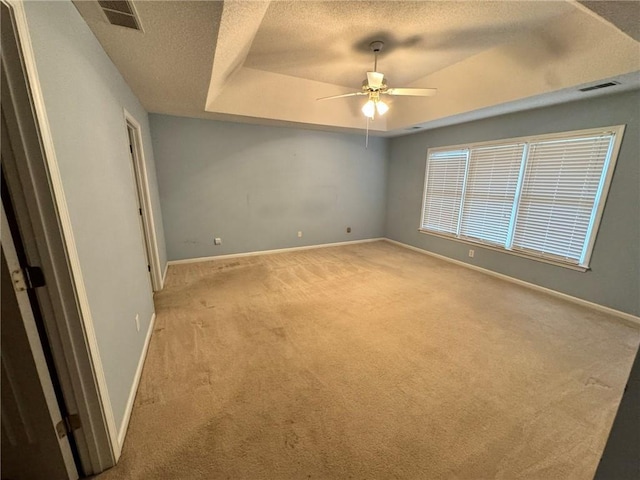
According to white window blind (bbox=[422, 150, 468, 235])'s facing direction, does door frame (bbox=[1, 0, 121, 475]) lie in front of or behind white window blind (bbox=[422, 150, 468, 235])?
in front

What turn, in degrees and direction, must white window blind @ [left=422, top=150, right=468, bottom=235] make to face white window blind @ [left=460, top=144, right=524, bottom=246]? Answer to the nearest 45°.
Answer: approximately 90° to its left

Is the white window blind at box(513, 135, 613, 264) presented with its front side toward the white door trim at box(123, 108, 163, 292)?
yes

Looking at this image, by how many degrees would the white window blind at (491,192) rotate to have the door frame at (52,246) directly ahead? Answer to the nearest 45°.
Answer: approximately 45° to its left

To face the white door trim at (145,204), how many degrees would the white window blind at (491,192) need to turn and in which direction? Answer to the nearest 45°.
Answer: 0° — it already faces it

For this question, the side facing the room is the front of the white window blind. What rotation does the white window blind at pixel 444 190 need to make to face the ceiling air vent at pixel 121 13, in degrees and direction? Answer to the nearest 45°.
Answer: approximately 45° to its left

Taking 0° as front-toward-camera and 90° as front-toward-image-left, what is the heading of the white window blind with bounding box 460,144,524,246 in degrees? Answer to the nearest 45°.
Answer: approximately 45°

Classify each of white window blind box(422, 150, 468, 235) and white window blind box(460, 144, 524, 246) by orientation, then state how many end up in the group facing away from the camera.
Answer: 0

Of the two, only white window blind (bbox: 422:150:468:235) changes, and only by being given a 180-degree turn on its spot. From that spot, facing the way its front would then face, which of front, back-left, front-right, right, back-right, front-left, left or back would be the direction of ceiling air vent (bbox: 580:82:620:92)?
right

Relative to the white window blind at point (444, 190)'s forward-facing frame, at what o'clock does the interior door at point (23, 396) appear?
The interior door is roughly at 11 o'clock from the white window blind.

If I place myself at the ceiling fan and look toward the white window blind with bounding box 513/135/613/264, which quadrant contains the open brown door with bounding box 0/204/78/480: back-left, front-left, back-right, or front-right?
back-right

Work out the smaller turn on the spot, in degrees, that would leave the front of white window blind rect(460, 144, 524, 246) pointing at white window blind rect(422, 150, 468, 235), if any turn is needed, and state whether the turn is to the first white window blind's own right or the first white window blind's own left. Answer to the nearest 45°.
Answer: approximately 90° to the first white window blind's own right

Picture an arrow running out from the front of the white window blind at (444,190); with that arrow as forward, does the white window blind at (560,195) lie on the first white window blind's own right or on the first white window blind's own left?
on the first white window blind's own left

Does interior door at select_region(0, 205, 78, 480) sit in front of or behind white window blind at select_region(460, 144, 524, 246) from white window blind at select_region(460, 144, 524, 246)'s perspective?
in front

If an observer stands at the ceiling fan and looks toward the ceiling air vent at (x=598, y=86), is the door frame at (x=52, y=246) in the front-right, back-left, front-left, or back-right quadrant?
back-right
